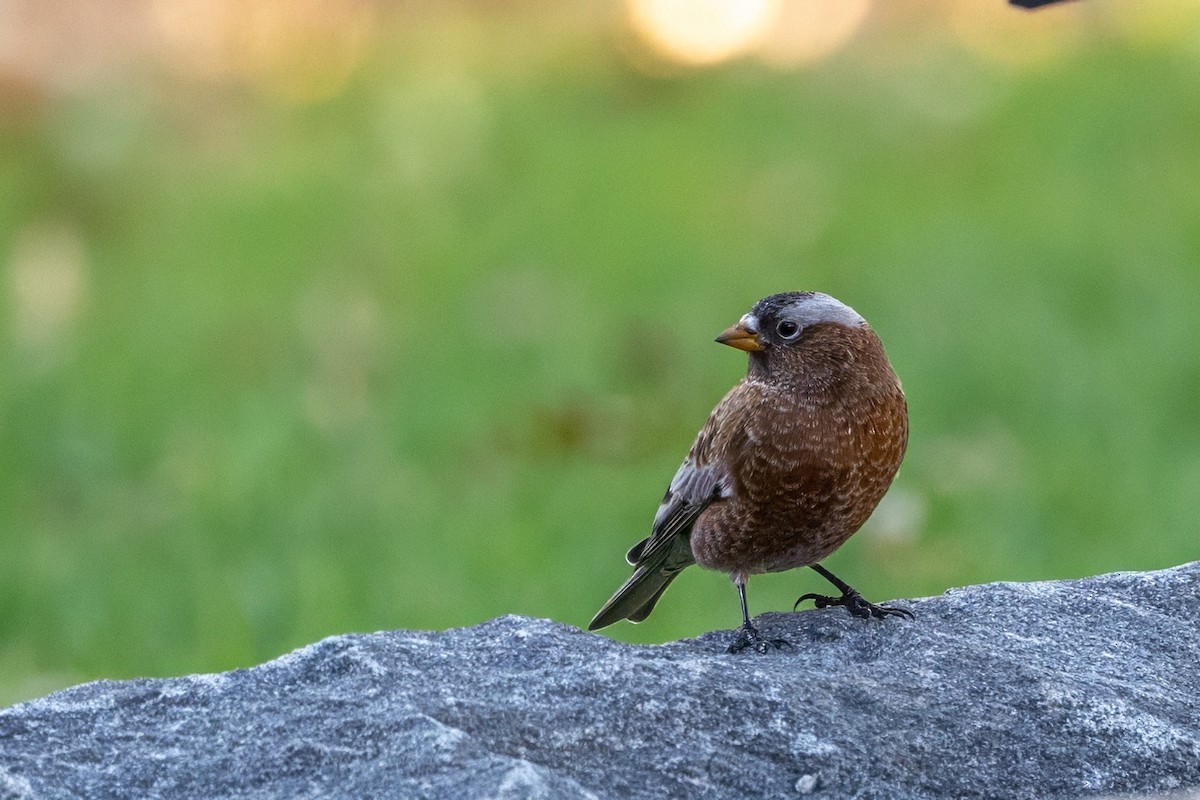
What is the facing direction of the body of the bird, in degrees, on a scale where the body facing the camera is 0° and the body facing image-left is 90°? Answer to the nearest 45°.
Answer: approximately 315°
